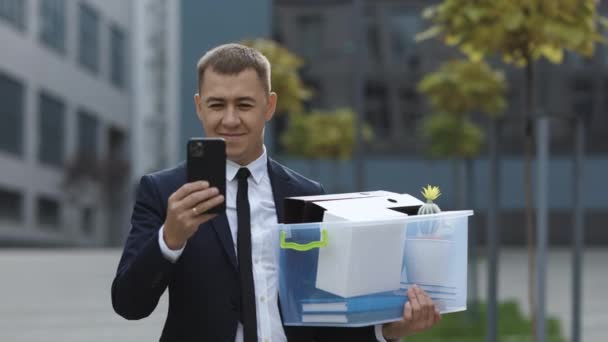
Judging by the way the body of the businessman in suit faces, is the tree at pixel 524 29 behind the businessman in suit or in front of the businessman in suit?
behind

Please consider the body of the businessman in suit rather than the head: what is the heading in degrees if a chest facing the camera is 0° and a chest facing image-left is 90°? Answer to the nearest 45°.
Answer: approximately 0°
